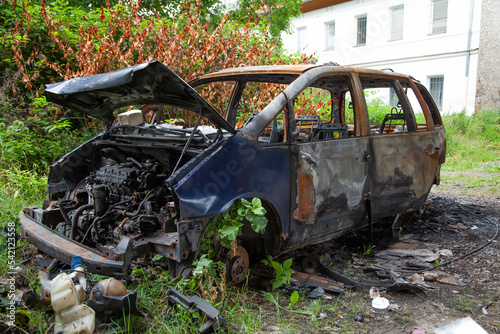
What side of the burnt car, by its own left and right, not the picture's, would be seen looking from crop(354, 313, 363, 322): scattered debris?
left

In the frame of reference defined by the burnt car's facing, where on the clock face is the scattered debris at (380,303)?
The scattered debris is roughly at 8 o'clock from the burnt car.

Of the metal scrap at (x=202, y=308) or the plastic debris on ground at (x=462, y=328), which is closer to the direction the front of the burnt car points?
the metal scrap

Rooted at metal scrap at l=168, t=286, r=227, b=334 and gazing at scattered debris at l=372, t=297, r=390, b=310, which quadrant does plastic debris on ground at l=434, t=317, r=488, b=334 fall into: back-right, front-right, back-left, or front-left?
front-right

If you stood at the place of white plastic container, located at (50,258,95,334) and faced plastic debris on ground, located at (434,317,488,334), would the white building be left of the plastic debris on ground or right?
left

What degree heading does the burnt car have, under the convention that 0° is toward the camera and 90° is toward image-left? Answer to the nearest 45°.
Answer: approximately 45°

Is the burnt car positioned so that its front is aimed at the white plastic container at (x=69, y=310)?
yes

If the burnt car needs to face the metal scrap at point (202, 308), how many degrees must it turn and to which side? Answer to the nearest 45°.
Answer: approximately 45° to its left
